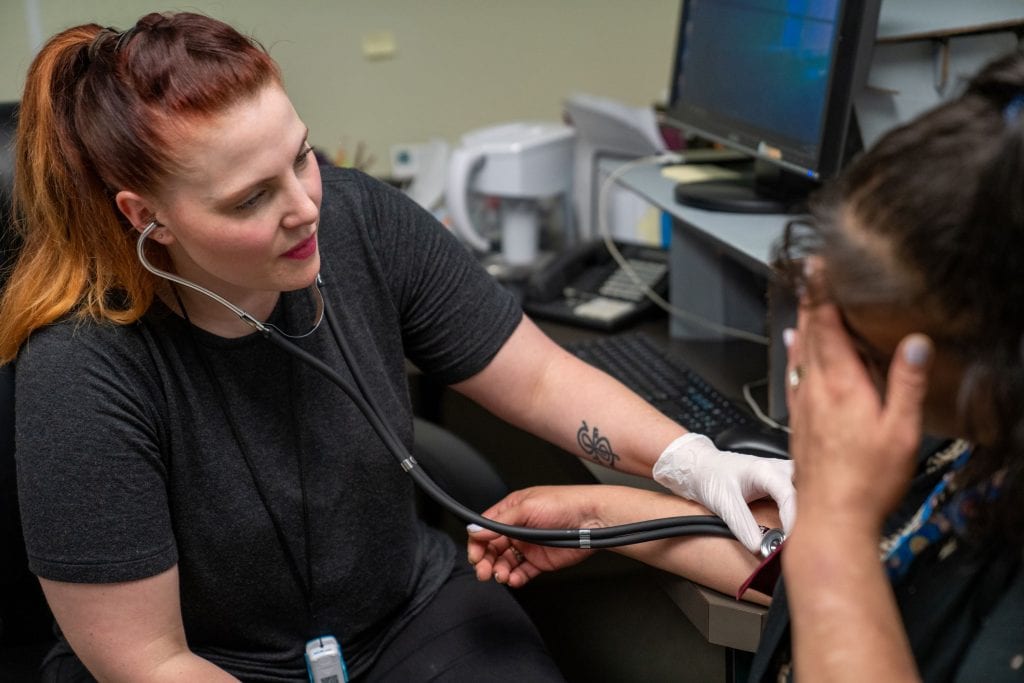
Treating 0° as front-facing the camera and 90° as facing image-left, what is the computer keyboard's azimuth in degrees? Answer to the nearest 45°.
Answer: approximately 45°

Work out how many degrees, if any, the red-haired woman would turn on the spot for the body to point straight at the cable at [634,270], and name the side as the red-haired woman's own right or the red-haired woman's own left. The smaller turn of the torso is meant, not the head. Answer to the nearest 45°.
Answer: approximately 90° to the red-haired woman's own left

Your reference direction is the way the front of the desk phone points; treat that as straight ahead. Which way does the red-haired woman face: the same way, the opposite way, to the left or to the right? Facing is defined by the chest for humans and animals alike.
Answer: to the left

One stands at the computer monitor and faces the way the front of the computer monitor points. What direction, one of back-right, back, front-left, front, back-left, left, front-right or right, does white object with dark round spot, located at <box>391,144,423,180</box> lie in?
right

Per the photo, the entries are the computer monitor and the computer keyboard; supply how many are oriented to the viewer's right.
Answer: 0

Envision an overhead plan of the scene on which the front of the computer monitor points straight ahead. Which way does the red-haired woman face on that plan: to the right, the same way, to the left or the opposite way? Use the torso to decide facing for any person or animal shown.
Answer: to the left

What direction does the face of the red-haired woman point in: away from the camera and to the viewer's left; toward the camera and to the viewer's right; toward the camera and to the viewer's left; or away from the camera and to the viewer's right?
toward the camera and to the viewer's right
